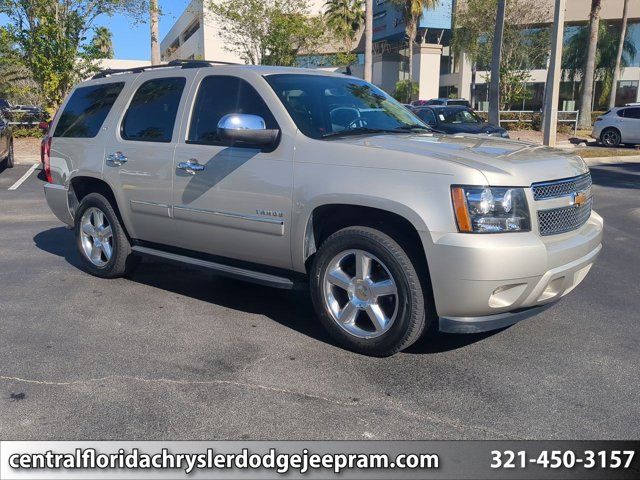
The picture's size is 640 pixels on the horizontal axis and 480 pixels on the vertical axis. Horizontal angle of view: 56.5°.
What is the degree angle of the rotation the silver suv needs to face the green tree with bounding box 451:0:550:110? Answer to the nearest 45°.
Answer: approximately 135° to its left

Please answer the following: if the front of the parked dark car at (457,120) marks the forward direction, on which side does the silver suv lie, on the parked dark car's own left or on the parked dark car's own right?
on the parked dark car's own right

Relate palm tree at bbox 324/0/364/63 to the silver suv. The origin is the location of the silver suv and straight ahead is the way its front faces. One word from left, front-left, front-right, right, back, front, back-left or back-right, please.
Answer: back-left

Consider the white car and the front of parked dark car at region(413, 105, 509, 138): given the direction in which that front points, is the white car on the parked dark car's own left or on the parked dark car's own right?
on the parked dark car's own left

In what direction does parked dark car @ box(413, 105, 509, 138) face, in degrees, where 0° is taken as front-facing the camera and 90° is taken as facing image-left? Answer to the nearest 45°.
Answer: approximately 315°
